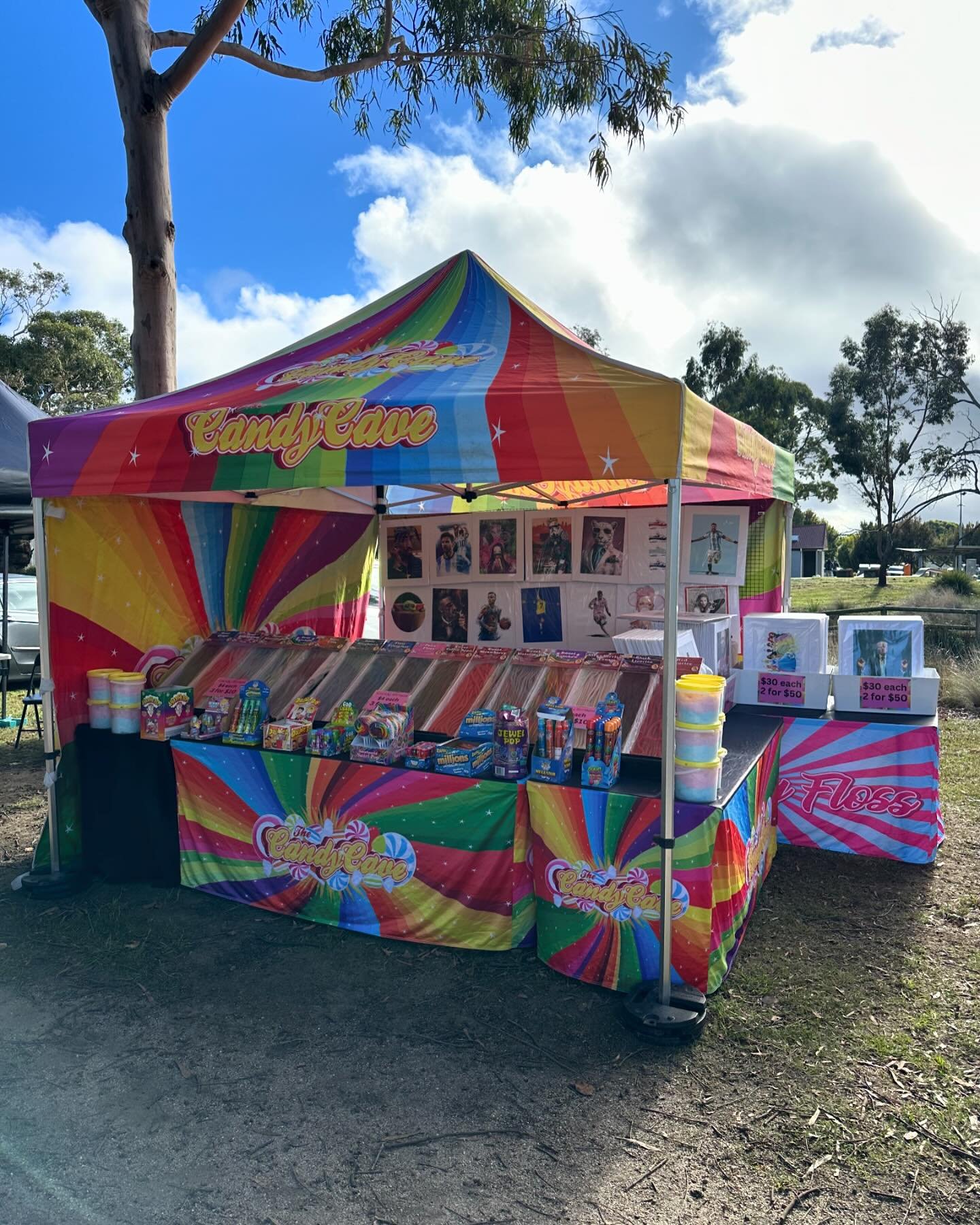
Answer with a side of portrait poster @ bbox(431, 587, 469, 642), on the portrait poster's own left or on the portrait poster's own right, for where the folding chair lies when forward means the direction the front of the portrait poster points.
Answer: on the portrait poster's own right

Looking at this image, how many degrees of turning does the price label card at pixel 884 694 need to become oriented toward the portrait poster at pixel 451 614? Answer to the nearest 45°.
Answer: approximately 90° to its right

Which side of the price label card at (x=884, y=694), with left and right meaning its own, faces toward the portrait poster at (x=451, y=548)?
right

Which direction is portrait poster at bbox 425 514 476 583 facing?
toward the camera

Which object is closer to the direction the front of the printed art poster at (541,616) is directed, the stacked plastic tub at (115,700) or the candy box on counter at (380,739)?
the candy box on counter

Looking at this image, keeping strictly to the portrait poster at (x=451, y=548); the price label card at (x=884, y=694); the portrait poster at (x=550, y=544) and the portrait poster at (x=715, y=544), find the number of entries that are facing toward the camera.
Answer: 4

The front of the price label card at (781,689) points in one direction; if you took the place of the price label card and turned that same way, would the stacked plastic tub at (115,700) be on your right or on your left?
on your right

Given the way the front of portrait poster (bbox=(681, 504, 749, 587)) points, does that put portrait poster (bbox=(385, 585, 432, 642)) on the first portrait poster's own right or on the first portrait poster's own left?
on the first portrait poster's own right

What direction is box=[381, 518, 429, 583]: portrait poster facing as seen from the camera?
toward the camera

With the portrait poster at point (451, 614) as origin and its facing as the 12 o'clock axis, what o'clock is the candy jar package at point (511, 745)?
The candy jar package is roughly at 12 o'clock from the portrait poster.

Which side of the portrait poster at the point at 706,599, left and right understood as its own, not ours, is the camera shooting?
front

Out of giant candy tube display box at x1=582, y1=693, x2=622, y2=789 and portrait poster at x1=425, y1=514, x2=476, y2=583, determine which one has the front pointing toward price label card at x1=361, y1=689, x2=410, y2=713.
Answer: the portrait poster

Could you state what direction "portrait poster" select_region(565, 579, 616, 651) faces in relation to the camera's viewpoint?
facing the viewer
